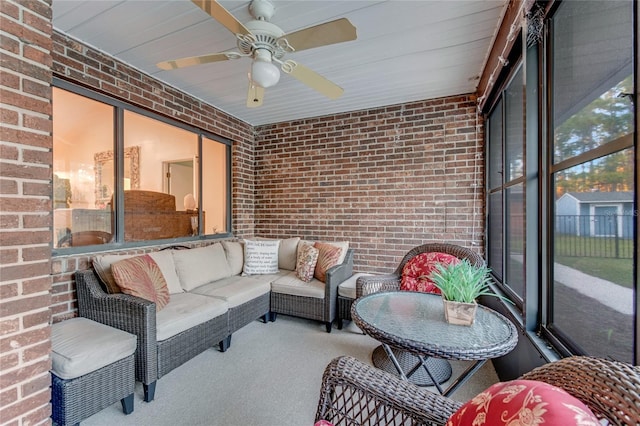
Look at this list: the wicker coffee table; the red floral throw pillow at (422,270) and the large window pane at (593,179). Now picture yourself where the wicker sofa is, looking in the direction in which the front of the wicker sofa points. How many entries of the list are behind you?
0

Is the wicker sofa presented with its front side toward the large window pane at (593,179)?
yes

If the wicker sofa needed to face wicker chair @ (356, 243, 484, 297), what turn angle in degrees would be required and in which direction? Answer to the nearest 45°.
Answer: approximately 45° to its left

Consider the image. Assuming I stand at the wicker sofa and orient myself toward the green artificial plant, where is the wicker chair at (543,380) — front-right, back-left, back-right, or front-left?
front-right

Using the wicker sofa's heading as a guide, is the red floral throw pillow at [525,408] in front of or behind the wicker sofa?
in front

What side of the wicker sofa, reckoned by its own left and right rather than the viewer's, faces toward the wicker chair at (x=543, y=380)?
front

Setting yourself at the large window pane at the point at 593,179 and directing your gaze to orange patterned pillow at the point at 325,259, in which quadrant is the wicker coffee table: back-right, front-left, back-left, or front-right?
front-left

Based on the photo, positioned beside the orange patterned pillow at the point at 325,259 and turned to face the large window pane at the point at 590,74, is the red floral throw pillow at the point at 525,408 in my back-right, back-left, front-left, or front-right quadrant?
front-right

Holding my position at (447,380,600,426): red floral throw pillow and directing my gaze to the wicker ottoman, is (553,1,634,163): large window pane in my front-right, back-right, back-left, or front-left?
back-right

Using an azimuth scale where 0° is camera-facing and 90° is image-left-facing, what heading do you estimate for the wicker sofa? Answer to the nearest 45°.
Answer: approximately 315°

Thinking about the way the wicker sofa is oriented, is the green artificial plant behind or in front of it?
in front

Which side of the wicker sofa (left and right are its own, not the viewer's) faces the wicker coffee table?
front

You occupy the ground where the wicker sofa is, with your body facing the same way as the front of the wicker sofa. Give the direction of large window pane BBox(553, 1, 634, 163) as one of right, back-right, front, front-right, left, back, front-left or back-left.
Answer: front

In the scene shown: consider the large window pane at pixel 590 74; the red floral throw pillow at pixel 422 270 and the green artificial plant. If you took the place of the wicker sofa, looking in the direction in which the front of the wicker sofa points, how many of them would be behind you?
0
